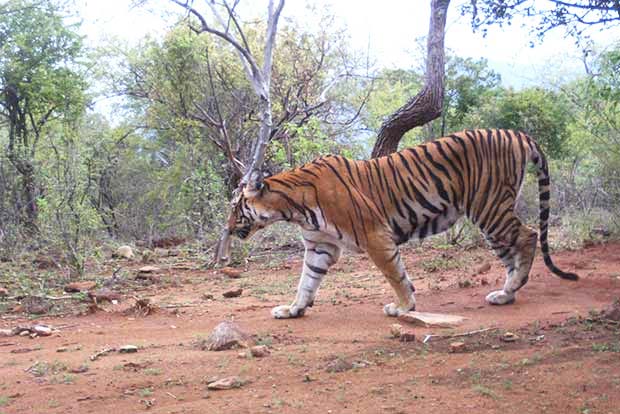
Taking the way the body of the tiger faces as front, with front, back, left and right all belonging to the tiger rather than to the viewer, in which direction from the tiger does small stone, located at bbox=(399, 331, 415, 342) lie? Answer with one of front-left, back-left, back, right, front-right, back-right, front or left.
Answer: left

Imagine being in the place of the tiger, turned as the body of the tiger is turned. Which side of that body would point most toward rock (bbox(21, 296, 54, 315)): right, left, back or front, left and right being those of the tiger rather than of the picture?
front

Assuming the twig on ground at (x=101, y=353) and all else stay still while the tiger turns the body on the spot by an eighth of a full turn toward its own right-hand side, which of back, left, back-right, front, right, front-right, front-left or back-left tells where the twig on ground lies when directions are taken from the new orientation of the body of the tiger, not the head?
left

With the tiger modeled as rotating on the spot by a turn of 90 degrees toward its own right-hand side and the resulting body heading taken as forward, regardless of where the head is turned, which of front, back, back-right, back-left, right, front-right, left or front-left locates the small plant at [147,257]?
front-left

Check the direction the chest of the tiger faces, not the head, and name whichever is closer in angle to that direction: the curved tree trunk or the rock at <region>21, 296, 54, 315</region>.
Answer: the rock

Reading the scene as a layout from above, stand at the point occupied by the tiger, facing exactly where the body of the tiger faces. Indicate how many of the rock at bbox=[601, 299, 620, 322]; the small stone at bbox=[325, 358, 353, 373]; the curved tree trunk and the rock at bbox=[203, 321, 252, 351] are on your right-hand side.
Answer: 1

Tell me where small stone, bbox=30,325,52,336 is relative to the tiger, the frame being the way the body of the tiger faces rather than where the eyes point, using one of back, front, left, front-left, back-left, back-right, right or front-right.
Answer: front

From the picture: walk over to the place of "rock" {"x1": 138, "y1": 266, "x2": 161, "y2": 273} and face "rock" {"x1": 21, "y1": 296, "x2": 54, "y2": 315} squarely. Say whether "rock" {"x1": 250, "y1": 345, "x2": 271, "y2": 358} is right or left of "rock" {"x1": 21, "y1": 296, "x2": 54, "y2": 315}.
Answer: left

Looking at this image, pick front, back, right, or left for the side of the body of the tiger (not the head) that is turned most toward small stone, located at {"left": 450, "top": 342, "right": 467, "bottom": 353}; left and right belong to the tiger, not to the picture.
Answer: left

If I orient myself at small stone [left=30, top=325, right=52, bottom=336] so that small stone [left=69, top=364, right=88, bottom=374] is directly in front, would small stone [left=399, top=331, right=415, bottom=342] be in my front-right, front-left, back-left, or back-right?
front-left

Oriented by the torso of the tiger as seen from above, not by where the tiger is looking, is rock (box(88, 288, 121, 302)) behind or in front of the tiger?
in front

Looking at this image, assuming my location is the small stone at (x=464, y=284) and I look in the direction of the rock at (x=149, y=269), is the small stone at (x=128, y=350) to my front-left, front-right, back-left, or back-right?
front-left

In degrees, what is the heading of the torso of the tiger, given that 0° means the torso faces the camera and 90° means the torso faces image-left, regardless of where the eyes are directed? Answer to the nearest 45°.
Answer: approximately 90°

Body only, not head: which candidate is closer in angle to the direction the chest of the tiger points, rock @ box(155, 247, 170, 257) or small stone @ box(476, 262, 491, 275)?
the rock

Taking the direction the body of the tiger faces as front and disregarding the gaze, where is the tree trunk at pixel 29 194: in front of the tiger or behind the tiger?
in front

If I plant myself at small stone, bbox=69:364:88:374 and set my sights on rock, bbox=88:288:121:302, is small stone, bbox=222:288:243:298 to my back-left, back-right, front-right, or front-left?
front-right

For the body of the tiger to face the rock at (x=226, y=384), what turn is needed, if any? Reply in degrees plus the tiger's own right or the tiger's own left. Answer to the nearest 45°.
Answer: approximately 45° to the tiger's own left

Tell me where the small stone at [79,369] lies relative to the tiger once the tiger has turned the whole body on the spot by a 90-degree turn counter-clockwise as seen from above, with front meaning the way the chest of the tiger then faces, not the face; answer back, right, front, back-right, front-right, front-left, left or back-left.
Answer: front-right

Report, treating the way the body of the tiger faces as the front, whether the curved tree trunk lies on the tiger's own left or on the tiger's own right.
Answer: on the tiger's own right

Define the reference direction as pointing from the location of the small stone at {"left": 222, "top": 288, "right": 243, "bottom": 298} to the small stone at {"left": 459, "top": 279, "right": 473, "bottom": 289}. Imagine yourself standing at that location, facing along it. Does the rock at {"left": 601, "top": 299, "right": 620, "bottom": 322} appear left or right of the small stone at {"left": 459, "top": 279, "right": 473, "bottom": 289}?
right

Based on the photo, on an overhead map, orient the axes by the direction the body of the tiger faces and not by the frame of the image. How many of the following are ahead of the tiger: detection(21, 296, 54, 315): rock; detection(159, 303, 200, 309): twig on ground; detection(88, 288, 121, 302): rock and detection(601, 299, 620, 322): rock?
3
